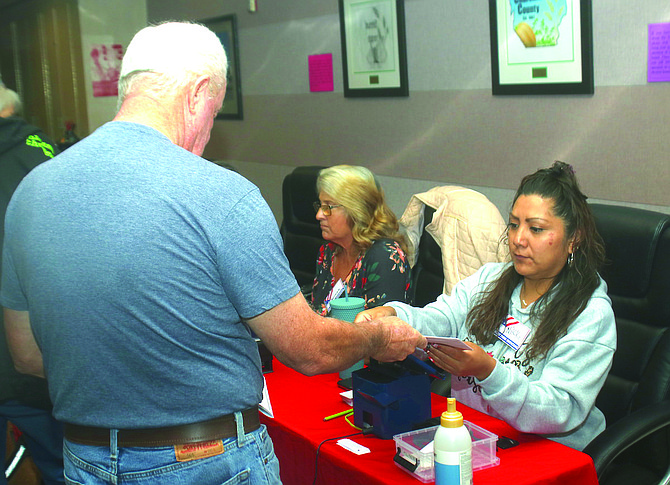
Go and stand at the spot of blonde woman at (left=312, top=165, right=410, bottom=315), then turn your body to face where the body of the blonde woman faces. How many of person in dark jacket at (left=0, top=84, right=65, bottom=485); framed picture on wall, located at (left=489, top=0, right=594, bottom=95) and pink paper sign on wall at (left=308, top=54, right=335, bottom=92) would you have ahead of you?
1

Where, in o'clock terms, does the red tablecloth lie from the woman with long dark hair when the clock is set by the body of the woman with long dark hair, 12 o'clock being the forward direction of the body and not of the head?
The red tablecloth is roughly at 12 o'clock from the woman with long dark hair.

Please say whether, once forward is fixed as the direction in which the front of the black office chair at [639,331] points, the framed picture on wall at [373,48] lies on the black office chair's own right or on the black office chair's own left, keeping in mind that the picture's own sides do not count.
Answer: on the black office chair's own right

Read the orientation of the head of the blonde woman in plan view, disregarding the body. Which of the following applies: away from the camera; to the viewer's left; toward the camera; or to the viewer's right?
to the viewer's left

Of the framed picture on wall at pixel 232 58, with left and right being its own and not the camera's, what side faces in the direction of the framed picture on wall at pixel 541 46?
left

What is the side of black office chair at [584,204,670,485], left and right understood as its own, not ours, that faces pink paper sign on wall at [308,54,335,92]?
right

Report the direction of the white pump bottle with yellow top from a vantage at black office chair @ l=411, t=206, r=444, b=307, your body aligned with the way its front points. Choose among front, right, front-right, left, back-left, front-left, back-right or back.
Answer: front-left

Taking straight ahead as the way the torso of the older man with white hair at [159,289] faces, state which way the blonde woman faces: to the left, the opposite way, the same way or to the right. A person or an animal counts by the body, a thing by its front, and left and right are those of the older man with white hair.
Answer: the opposite way

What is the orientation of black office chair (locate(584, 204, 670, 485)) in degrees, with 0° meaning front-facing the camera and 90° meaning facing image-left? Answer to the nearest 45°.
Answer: approximately 45°

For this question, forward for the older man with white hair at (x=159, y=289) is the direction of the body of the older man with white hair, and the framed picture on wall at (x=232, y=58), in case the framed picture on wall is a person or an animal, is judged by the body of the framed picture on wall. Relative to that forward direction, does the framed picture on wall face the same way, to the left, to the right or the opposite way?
the opposite way

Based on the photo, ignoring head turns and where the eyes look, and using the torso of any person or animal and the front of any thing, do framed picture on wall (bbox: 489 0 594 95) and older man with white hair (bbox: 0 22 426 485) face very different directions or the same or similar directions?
very different directions

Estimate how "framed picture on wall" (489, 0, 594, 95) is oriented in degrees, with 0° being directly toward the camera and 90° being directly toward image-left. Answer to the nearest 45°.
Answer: approximately 0°

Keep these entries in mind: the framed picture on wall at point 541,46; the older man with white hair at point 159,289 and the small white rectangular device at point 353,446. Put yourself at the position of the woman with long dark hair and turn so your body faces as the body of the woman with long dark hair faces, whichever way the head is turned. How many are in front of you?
2
